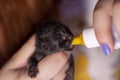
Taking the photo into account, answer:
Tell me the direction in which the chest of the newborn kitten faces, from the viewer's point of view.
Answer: to the viewer's right
